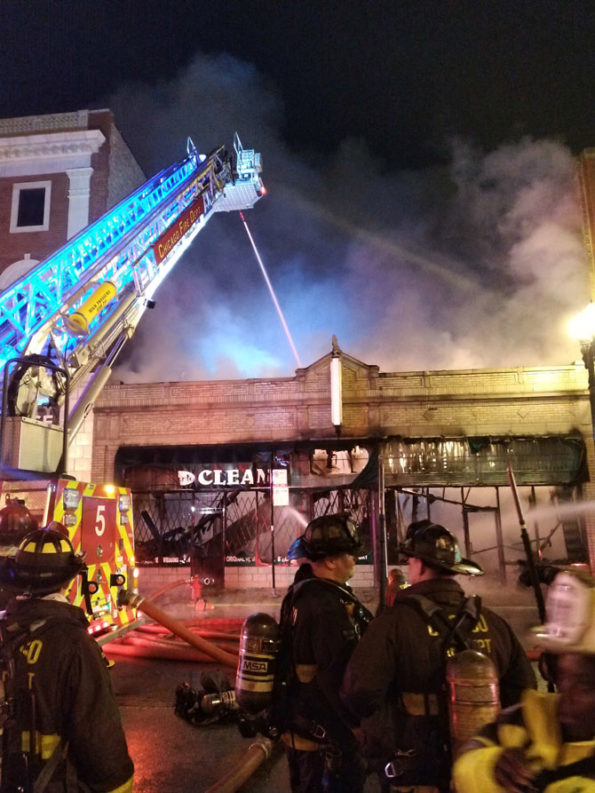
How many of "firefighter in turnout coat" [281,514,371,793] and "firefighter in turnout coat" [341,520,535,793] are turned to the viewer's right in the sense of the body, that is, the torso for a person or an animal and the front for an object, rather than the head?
1

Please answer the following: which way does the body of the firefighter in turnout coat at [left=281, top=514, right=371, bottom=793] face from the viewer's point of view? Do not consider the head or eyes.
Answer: to the viewer's right

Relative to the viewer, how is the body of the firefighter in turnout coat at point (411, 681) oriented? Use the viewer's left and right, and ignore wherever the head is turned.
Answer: facing away from the viewer and to the left of the viewer

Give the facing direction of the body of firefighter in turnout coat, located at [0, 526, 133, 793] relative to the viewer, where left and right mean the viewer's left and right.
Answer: facing away from the viewer and to the right of the viewer

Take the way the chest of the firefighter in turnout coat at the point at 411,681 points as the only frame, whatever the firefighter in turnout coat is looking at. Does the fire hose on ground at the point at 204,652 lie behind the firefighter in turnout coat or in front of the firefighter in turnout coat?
in front

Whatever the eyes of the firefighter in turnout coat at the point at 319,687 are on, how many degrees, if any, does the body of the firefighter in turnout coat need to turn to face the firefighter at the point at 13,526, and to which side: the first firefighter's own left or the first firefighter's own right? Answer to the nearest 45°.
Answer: approximately 135° to the first firefighter's own left

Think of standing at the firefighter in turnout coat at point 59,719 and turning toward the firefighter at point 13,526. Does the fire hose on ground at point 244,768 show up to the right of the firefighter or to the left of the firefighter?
right

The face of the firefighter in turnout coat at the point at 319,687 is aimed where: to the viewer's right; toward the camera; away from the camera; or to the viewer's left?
to the viewer's right
